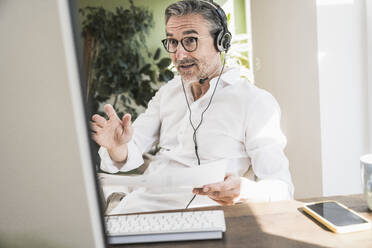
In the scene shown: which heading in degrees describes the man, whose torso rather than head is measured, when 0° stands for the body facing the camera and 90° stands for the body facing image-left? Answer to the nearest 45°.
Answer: approximately 45°

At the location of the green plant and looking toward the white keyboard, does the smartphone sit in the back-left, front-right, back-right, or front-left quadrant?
front-left

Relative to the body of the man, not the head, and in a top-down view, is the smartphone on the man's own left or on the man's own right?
on the man's own left
